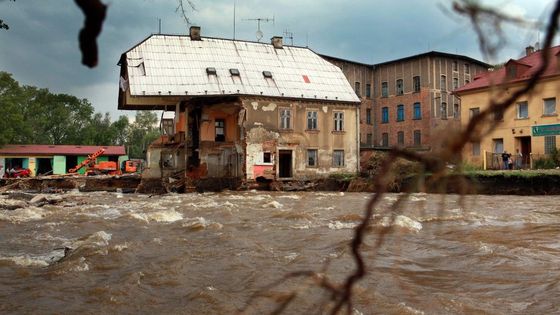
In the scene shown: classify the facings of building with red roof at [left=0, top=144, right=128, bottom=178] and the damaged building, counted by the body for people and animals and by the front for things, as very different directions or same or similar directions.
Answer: same or similar directions

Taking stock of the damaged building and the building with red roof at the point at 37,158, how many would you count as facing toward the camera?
2

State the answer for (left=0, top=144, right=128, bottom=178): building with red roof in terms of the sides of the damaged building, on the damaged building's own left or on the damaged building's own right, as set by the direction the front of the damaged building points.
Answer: on the damaged building's own right

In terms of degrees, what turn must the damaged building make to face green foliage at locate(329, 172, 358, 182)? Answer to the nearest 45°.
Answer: approximately 90° to its left

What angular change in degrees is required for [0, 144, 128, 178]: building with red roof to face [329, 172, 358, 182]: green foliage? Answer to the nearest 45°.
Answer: approximately 45° to its left

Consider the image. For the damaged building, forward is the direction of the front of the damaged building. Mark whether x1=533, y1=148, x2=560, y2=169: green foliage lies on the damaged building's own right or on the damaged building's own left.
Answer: on the damaged building's own left

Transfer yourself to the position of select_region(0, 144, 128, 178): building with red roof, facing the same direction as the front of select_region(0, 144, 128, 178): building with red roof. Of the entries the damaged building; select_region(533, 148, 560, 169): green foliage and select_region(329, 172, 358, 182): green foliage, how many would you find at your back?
0

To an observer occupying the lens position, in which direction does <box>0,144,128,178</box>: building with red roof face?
facing the viewer

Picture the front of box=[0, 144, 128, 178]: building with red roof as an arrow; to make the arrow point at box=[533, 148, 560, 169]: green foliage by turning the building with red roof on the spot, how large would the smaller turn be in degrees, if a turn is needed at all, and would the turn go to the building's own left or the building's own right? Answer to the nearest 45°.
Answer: approximately 45° to the building's own left
